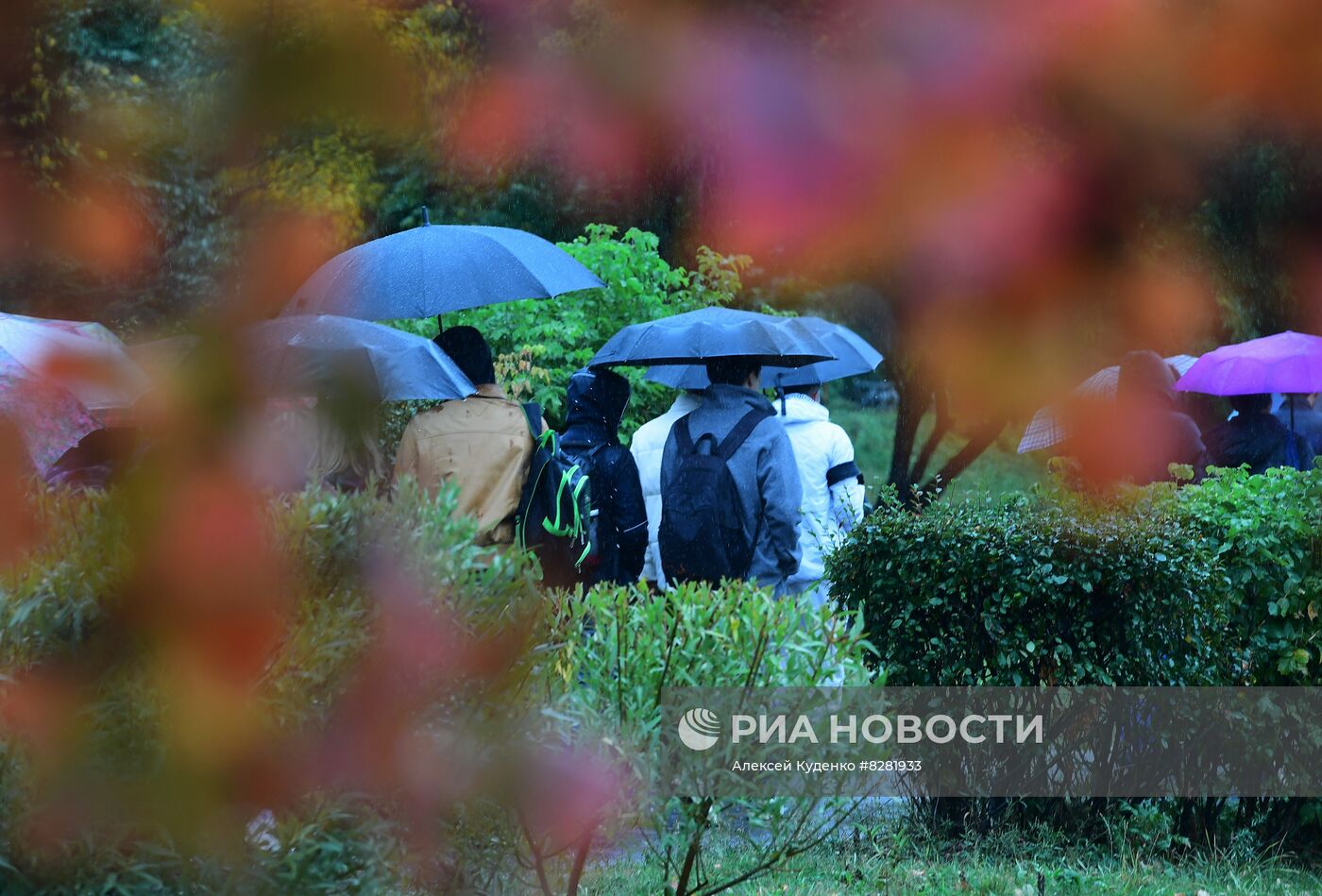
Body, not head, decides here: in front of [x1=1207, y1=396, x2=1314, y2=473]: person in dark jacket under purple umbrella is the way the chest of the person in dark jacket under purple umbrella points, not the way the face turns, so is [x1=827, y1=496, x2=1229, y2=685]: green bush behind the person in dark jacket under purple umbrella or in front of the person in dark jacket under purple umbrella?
behind

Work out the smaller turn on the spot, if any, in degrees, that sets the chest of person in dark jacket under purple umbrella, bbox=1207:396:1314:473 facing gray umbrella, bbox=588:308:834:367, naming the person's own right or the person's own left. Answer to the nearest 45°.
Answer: approximately 135° to the person's own left

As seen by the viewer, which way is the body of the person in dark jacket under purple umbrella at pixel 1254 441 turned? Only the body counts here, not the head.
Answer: away from the camera

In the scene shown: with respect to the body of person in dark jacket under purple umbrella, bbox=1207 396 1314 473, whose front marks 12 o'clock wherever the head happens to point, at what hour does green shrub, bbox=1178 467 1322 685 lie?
The green shrub is roughly at 6 o'clock from the person in dark jacket under purple umbrella.

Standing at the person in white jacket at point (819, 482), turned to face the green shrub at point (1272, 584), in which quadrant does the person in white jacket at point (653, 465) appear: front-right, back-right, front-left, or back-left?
back-right

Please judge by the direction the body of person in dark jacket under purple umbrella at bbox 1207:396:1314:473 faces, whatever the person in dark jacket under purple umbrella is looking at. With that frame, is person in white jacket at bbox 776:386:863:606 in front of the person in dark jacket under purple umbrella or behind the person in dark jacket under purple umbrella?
behind

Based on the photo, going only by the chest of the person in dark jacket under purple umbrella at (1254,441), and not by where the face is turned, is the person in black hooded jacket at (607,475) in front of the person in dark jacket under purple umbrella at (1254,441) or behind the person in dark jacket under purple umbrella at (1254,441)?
behind

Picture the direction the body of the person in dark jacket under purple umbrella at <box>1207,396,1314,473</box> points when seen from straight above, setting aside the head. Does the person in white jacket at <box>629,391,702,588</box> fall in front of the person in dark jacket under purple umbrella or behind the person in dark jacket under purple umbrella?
behind

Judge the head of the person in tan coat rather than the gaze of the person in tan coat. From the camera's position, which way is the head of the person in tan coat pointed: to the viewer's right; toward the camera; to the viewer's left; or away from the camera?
away from the camera

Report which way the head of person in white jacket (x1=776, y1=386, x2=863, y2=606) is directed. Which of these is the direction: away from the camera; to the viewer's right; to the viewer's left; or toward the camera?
away from the camera
